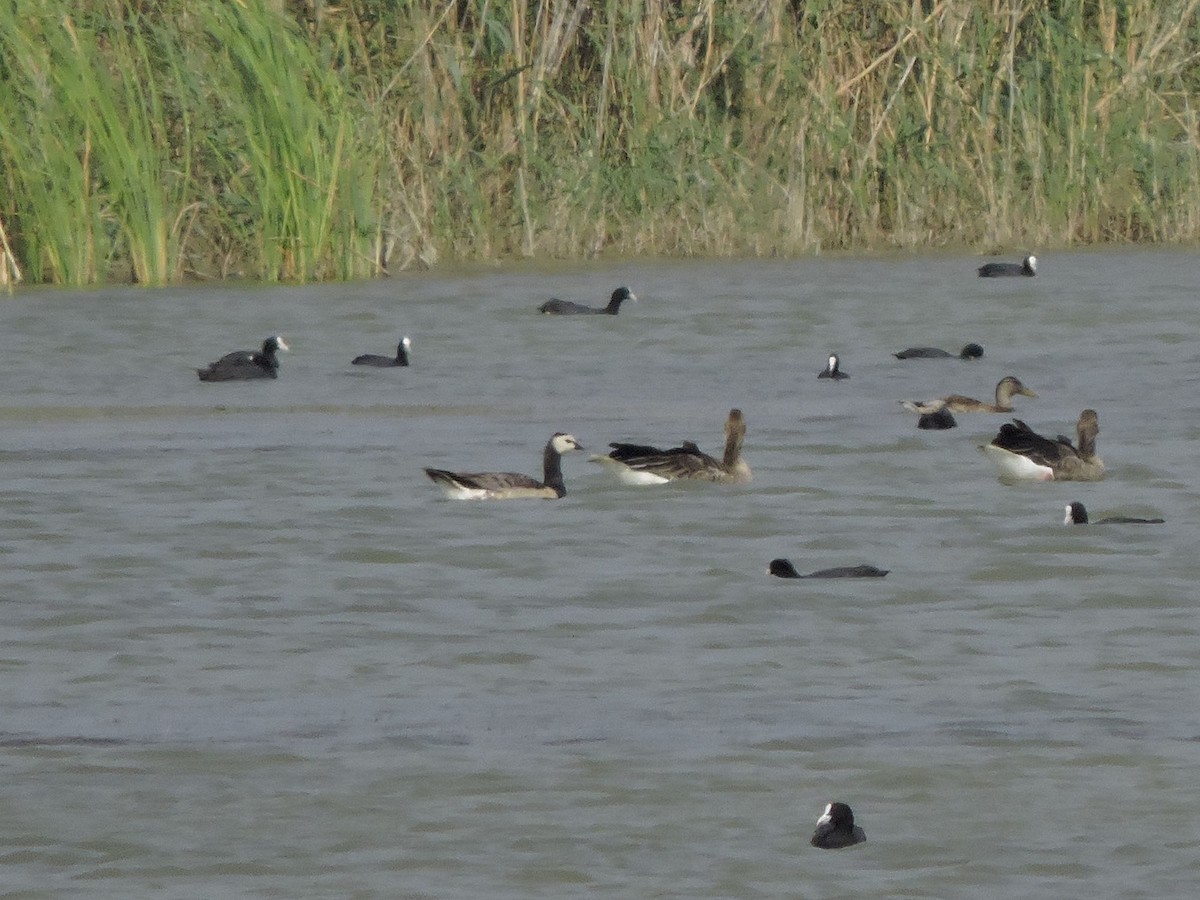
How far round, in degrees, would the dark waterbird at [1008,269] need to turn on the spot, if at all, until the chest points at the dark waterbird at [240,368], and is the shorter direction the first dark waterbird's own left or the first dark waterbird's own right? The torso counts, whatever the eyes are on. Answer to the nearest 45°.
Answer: approximately 135° to the first dark waterbird's own right

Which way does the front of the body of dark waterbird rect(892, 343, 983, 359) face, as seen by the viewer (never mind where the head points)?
to the viewer's right

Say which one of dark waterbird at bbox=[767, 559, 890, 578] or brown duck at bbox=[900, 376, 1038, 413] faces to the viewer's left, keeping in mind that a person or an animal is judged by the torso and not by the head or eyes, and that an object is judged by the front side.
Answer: the dark waterbird

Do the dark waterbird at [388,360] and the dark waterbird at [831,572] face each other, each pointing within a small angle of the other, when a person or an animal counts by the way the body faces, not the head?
no

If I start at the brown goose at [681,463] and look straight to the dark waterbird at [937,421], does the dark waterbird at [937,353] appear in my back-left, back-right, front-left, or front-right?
front-left

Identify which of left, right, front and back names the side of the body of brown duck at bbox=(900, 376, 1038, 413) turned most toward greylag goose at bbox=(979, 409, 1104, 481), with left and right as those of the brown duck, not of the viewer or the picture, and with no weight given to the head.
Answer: right

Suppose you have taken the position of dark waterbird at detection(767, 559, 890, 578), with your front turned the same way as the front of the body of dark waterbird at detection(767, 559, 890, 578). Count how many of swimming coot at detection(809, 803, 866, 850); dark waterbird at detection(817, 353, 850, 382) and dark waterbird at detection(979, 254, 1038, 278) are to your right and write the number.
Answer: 2

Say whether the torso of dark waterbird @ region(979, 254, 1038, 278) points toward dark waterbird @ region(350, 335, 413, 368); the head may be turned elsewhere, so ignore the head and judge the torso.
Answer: no

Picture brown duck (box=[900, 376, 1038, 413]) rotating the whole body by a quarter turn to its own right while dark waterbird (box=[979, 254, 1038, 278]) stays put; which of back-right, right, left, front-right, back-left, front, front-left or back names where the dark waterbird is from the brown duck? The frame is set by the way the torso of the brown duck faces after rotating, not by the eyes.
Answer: back

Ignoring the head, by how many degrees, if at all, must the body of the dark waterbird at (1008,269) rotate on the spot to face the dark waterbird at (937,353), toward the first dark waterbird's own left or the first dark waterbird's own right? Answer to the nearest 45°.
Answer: approximately 90° to the first dark waterbird's own right

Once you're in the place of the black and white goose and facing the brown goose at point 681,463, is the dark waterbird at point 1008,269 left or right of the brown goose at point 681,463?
left

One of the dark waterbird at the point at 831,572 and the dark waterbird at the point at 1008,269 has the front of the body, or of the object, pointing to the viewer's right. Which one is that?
the dark waterbird at the point at 1008,269

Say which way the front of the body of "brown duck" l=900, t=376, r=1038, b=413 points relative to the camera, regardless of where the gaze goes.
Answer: to the viewer's right

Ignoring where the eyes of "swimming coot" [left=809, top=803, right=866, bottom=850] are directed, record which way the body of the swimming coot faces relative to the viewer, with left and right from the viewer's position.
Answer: facing the viewer and to the left of the viewer

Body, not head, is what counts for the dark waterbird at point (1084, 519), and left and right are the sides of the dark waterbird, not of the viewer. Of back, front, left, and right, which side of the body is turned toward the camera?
left

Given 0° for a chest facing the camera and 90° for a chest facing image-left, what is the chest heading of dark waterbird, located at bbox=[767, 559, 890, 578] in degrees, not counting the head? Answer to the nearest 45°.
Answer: approximately 90°

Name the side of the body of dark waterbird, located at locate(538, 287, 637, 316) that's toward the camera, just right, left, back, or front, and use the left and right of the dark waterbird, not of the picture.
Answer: right
